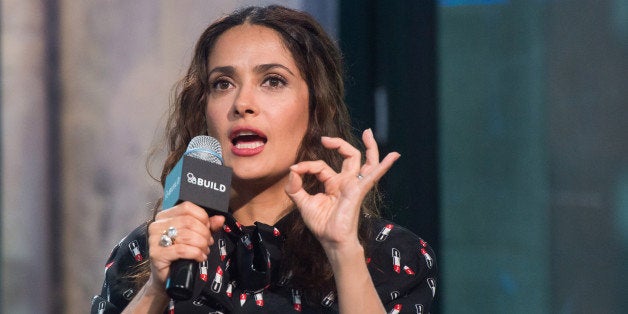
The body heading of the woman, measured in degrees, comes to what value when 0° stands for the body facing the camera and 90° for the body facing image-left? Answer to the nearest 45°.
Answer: approximately 0°
